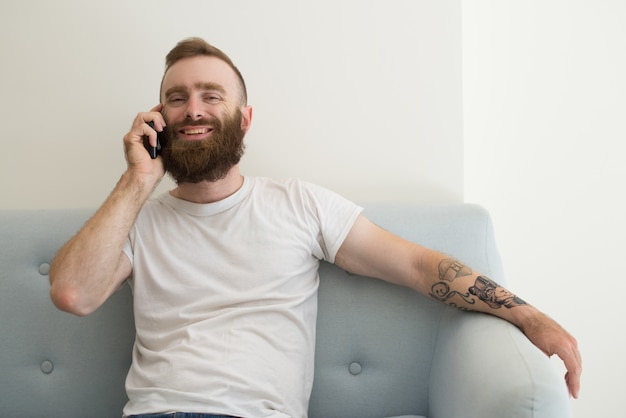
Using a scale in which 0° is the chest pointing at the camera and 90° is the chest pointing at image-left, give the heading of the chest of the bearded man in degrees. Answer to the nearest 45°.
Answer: approximately 0°

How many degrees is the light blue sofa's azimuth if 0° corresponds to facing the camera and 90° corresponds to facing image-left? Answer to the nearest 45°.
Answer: approximately 0°
